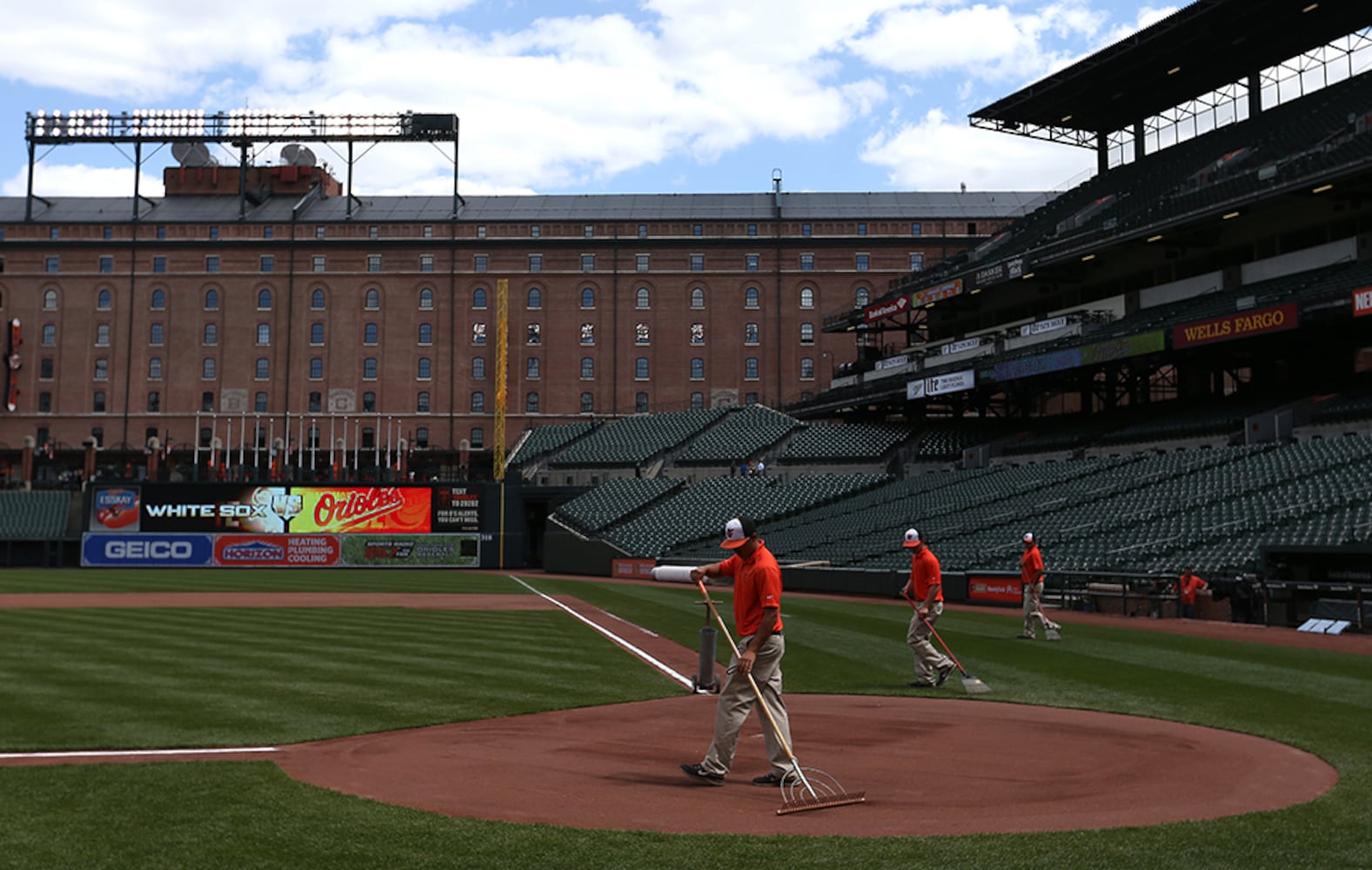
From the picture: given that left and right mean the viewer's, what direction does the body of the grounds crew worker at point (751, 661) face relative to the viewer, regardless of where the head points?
facing to the left of the viewer

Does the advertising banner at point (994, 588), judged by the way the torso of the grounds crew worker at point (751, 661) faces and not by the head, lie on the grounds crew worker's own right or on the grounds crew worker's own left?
on the grounds crew worker's own right

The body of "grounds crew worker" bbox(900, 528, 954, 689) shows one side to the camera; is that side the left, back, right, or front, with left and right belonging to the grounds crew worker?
left

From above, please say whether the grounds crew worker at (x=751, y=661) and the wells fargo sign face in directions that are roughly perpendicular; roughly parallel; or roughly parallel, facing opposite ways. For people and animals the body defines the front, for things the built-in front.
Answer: roughly parallel

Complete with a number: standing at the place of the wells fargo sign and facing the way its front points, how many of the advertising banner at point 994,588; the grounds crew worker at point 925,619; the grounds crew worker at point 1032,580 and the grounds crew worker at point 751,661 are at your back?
0

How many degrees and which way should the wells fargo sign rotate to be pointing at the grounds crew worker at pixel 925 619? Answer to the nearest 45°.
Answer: approximately 45° to its left

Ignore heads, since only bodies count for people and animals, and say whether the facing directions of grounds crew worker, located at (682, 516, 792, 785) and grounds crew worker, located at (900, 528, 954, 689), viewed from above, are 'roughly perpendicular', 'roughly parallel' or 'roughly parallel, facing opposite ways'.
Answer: roughly parallel

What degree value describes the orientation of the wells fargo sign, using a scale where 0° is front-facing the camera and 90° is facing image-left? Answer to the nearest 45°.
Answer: approximately 45°

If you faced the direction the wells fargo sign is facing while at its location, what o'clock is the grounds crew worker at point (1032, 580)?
The grounds crew worker is roughly at 11 o'clock from the wells fargo sign.

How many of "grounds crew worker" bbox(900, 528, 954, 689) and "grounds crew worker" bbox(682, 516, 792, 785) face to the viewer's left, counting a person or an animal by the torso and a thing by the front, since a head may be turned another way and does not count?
2
